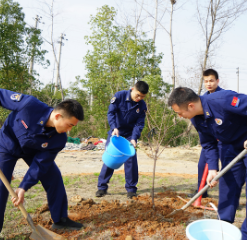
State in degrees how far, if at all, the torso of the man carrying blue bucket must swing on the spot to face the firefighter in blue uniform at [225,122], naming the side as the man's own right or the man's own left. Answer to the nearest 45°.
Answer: approximately 45° to the man's own left

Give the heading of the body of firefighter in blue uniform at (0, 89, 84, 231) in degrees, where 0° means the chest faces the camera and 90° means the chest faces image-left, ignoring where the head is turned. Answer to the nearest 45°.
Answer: approximately 315°

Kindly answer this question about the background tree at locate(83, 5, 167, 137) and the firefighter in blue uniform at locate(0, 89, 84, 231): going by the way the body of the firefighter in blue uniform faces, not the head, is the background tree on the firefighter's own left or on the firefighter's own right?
on the firefighter's own left

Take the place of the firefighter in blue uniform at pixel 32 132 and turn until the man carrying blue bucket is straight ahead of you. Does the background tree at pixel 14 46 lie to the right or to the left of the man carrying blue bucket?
left

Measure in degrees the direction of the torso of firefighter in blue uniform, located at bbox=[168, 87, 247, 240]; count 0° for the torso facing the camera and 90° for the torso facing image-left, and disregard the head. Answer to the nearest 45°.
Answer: approximately 45°

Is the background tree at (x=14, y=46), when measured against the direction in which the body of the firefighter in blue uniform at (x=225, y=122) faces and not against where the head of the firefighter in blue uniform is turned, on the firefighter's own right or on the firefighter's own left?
on the firefighter's own right

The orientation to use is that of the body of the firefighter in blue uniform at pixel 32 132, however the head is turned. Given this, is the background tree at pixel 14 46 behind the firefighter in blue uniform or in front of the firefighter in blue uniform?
behind

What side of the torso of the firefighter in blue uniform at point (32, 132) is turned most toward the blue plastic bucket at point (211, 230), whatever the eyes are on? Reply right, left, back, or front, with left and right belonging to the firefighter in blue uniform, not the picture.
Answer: front

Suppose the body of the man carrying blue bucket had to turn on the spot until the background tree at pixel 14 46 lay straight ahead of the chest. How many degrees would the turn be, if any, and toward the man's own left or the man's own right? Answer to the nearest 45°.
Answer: approximately 135° to the man's own right

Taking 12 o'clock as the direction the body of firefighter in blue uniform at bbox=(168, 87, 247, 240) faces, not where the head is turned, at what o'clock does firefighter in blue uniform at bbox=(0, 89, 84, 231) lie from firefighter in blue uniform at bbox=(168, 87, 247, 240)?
firefighter in blue uniform at bbox=(0, 89, 84, 231) is roughly at 1 o'clock from firefighter in blue uniform at bbox=(168, 87, 247, 240).

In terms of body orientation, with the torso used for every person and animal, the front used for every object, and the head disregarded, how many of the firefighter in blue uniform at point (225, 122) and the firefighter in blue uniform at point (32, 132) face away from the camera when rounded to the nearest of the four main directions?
0

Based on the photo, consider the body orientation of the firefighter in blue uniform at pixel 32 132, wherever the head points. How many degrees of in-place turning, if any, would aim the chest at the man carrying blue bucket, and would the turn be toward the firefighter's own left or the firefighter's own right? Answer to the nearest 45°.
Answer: approximately 90° to the firefighter's own left

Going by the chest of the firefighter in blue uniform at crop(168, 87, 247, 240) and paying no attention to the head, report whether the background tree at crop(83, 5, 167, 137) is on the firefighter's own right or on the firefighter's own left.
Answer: on the firefighter's own right

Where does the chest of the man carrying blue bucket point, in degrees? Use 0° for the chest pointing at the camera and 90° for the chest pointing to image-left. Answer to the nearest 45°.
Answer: approximately 0°

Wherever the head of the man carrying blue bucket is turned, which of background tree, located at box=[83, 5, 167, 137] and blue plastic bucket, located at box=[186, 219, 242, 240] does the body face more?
the blue plastic bucket
